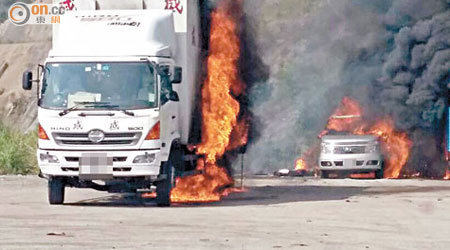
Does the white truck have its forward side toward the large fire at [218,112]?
no

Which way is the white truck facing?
toward the camera

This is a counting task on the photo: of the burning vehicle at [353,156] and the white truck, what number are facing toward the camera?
2

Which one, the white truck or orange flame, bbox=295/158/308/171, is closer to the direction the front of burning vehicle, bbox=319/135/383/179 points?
the white truck

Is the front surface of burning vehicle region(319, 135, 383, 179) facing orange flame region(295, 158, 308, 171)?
no

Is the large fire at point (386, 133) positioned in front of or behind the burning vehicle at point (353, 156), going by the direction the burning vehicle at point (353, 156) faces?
behind

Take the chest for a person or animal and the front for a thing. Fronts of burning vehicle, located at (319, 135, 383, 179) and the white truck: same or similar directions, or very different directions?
same or similar directions

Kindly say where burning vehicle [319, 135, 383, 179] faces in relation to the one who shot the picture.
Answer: facing the viewer

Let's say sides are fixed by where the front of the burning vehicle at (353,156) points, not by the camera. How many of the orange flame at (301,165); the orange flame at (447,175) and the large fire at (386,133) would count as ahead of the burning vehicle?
0

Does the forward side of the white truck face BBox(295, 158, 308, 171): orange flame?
no

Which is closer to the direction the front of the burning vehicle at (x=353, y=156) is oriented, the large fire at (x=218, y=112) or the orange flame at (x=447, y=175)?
the large fire
